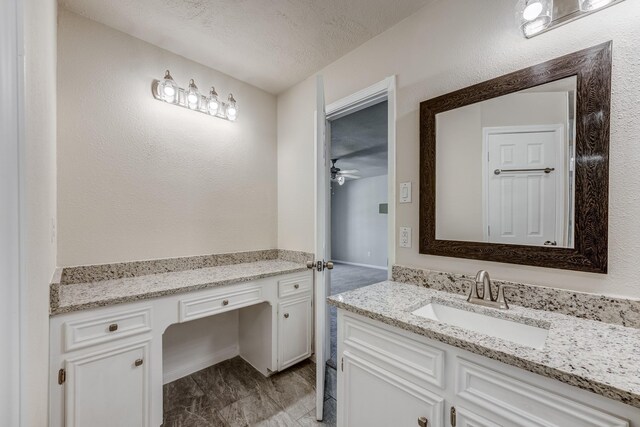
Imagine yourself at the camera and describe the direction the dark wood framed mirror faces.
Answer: facing the viewer and to the left of the viewer

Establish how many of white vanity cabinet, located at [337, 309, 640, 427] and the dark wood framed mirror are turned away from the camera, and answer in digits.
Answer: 0

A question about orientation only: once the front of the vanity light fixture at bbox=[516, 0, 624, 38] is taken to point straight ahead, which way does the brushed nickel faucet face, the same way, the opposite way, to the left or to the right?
the same way

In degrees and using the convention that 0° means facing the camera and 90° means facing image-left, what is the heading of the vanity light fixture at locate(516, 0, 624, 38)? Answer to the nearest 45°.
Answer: approximately 45°

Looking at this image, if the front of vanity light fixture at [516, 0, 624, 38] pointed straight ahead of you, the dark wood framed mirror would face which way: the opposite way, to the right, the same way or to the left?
the same way

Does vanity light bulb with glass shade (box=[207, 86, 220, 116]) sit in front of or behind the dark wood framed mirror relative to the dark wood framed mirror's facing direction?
in front

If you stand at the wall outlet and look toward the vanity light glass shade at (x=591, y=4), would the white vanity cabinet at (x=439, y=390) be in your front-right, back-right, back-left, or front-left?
front-right

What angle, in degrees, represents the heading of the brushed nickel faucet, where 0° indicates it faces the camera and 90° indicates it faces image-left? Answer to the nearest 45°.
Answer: approximately 45°
